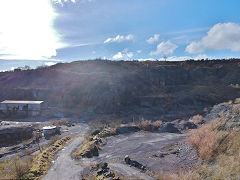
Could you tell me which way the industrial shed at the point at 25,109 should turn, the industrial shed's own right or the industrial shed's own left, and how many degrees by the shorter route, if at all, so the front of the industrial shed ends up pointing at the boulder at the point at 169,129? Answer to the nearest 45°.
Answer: approximately 45° to the industrial shed's own left

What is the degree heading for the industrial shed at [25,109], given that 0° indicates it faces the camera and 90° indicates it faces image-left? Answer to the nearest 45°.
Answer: approximately 0°

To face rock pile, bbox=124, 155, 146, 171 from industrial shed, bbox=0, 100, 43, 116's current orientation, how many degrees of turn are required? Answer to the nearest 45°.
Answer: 0° — it already faces it

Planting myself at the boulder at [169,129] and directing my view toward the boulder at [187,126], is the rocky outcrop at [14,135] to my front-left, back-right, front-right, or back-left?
back-left

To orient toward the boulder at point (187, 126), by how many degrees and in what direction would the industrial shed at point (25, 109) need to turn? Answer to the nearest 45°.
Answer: approximately 45° to its left

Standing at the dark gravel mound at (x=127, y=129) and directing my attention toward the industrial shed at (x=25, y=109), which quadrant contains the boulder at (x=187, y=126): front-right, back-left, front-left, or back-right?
back-right
